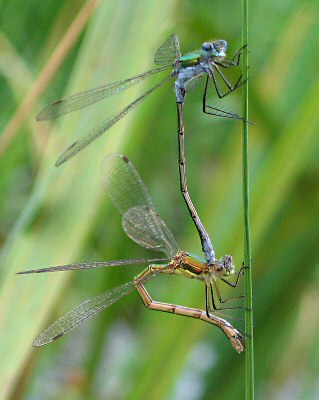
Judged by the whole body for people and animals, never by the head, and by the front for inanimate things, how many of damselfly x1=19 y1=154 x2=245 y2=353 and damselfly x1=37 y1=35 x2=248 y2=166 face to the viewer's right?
2

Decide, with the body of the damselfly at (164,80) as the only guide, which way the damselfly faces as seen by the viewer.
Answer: to the viewer's right

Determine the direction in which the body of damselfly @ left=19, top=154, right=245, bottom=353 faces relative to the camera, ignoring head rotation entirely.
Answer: to the viewer's right
